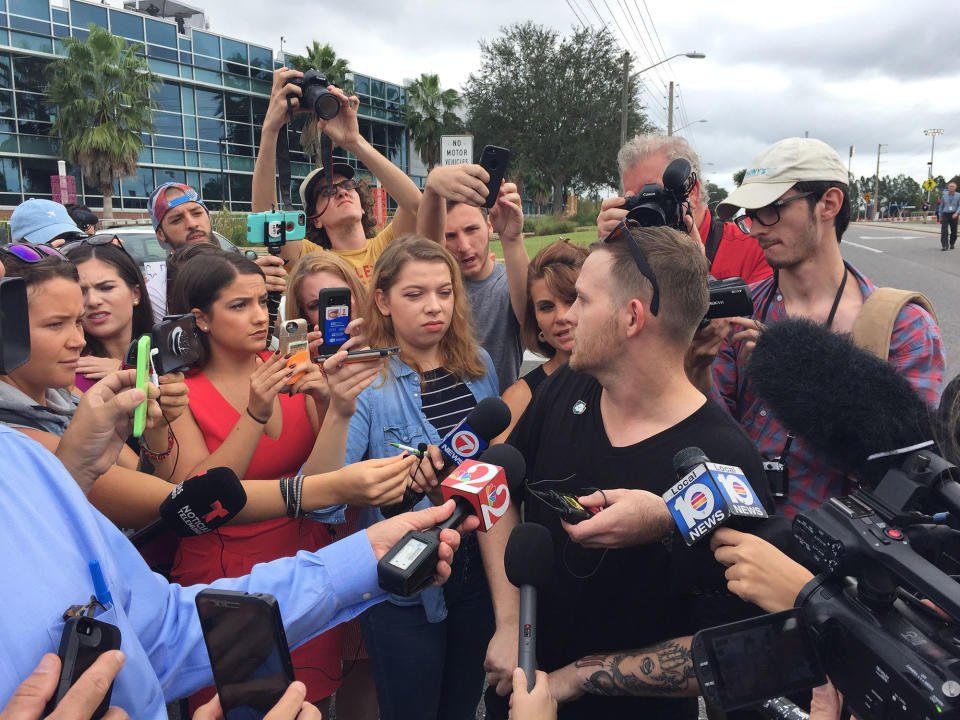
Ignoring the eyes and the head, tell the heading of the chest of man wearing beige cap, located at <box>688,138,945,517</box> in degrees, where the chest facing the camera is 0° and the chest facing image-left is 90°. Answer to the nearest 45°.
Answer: approximately 45°

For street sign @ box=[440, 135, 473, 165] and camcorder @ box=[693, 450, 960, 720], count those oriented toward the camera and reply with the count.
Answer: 1

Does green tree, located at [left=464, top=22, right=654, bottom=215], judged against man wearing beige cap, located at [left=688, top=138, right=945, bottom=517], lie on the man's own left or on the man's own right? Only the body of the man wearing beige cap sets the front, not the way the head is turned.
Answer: on the man's own right

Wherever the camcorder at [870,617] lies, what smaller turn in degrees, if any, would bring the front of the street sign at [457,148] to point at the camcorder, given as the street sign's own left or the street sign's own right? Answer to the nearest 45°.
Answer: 0° — it already faces it

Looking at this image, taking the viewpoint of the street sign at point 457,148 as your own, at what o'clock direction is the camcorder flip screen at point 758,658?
The camcorder flip screen is roughly at 12 o'clock from the street sign.

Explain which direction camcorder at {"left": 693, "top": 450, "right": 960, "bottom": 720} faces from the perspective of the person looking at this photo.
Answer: facing away from the viewer and to the left of the viewer
